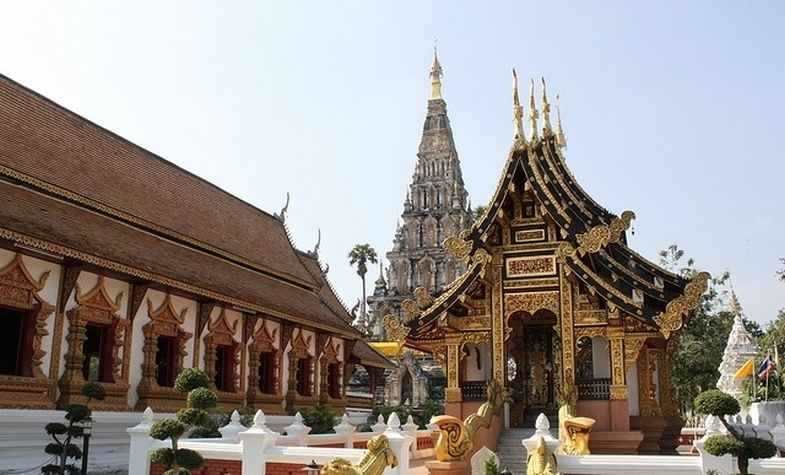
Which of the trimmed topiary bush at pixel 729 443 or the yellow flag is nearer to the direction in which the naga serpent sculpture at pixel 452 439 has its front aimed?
the trimmed topiary bush

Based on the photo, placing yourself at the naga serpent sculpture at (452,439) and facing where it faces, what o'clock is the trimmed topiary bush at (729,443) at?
The trimmed topiary bush is roughly at 9 o'clock from the naga serpent sculpture.

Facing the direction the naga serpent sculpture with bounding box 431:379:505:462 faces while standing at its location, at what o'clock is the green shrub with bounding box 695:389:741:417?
The green shrub is roughly at 9 o'clock from the naga serpent sculpture.

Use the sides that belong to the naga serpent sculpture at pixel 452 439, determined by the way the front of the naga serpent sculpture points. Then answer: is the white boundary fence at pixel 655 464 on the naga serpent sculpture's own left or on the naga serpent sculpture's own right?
on the naga serpent sculpture's own left

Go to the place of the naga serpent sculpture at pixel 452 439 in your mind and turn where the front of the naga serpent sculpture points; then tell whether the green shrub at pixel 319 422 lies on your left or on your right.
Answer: on your right

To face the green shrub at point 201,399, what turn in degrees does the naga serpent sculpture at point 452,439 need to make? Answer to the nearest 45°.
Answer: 0° — it already faces it

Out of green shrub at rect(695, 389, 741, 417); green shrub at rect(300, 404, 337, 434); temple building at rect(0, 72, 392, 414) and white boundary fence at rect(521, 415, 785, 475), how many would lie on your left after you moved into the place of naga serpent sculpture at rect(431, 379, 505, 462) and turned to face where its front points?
2

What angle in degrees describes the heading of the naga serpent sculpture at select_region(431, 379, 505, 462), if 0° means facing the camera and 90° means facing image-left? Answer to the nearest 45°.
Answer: approximately 45°

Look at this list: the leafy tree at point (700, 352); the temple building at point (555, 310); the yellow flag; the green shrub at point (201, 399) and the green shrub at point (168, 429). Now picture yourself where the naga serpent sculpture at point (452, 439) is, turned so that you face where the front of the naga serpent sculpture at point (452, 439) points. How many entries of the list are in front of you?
2

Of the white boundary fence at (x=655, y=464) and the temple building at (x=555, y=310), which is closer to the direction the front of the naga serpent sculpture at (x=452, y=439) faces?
the white boundary fence

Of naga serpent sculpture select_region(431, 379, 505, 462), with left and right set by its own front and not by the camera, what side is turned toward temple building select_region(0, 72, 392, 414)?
right
